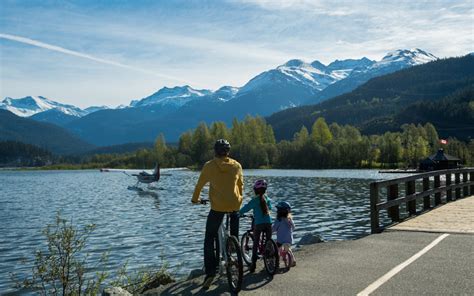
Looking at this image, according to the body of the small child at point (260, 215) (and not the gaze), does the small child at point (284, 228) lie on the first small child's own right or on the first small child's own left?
on the first small child's own right

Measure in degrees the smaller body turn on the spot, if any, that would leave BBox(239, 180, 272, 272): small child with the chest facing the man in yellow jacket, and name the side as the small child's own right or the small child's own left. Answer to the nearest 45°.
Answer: approximately 90° to the small child's own left

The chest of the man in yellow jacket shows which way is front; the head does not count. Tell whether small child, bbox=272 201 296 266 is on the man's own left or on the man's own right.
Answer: on the man's own right

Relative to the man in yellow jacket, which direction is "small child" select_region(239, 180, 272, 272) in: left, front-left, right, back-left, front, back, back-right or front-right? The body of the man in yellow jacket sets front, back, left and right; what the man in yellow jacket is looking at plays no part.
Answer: front-right

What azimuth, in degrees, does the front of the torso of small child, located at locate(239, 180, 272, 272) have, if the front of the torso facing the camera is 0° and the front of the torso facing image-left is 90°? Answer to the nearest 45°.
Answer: approximately 135°

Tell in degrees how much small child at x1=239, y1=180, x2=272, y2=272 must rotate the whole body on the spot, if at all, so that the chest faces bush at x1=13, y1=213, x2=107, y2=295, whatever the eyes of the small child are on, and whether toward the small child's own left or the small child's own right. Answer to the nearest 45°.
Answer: approximately 45° to the small child's own left

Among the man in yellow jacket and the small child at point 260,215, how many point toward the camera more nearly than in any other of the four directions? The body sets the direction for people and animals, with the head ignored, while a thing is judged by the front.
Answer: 0

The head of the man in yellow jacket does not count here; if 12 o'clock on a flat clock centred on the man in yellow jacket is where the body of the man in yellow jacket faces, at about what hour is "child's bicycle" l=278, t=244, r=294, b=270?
The child's bicycle is roughly at 2 o'clock from the man in yellow jacket.

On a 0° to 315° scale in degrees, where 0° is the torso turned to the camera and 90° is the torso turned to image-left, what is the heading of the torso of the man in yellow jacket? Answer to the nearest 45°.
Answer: approximately 180°
